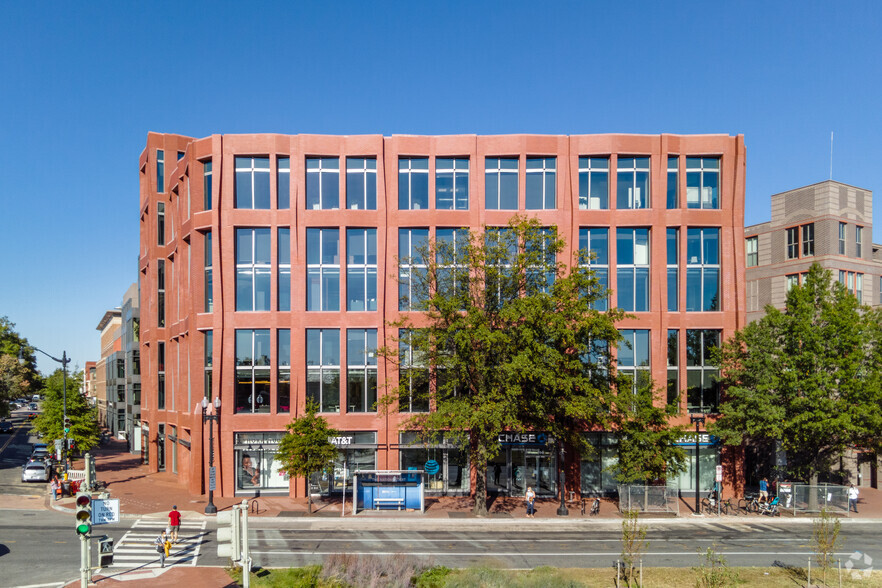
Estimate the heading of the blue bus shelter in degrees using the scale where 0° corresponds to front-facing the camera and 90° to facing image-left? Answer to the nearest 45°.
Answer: approximately 0°

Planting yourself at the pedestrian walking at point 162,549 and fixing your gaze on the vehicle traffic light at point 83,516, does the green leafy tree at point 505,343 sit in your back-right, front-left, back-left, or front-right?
back-left

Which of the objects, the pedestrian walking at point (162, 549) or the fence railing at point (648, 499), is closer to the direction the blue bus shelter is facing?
the pedestrian walking

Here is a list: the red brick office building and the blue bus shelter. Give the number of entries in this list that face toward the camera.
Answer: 2

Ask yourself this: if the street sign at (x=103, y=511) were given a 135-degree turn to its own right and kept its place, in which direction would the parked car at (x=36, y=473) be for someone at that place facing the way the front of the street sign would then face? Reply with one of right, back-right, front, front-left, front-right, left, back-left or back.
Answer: front-right
